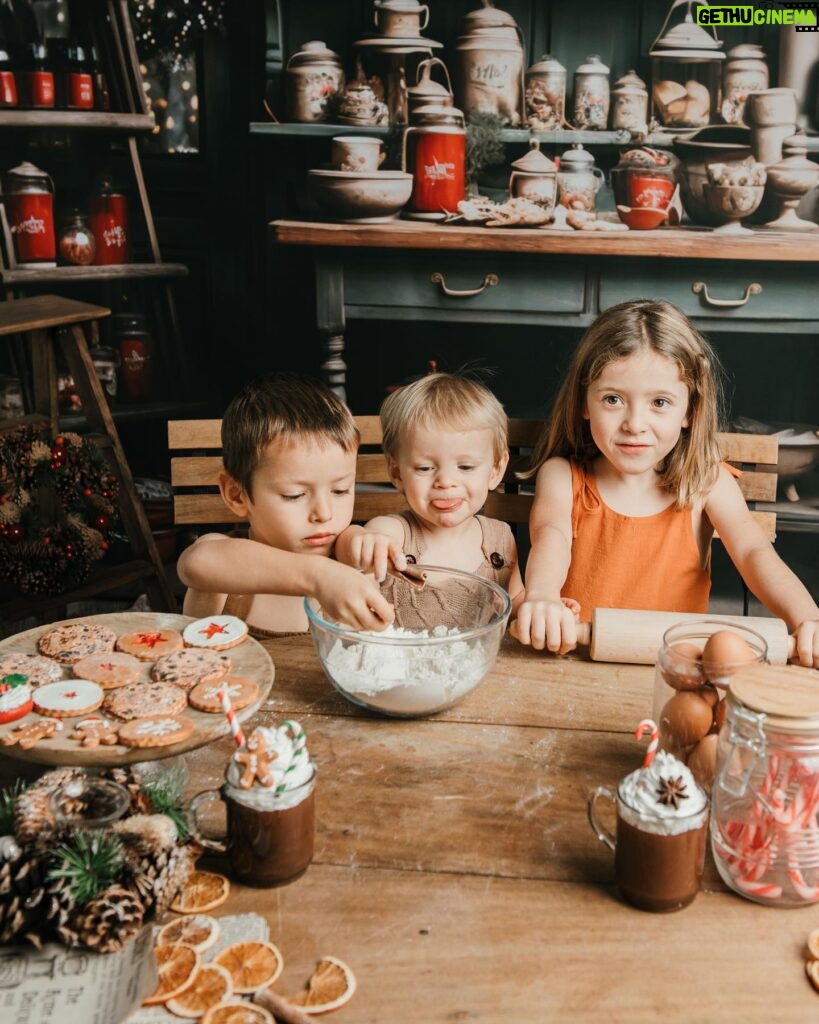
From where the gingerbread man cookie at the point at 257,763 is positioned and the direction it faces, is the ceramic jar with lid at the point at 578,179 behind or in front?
behind

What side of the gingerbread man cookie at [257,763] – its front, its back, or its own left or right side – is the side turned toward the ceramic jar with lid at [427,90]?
back

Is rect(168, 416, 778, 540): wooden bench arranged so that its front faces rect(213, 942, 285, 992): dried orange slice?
yes

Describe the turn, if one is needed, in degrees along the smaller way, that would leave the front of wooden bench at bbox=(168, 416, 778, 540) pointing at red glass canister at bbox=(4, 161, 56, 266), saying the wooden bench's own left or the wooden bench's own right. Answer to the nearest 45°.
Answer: approximately 135° to the wooden bench's own right

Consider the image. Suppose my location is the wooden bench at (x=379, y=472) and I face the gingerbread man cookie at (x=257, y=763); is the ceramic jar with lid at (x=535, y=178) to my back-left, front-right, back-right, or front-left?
back-left

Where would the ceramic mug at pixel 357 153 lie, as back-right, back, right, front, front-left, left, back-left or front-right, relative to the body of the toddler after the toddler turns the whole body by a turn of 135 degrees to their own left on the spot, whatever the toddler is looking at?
front-left

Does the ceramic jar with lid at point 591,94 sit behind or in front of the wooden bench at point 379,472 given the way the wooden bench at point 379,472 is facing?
behind

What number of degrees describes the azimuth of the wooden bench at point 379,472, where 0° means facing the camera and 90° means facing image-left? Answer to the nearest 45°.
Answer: approximately 0°

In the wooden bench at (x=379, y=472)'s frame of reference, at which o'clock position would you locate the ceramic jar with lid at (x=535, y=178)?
The ceramic jar with lid is roughly at 7 o'clock from the wooden bench.

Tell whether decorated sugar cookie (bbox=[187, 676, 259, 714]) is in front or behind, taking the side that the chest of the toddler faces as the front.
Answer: in front

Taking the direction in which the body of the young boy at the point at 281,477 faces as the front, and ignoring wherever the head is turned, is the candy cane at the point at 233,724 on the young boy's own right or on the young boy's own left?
on the young boy's own right

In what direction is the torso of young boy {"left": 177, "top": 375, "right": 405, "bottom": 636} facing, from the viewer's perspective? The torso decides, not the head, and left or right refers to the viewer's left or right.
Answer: facing the viewer and to the right of the viewer
